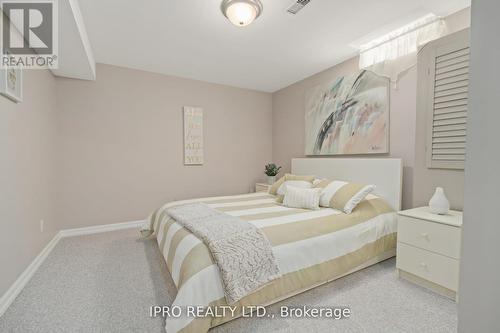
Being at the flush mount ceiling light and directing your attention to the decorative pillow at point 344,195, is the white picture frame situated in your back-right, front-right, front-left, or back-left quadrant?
back-left

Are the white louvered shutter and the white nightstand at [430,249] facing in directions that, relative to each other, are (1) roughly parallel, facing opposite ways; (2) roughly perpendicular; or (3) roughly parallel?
roughly parallel

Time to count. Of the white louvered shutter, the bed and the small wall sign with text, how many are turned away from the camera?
0

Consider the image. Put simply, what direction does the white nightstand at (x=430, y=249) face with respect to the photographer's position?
facing the viewer and to the left of the viewer

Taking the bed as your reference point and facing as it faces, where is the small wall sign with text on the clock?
The small wall sign with text is roughly at 3 o'clock from the bed.

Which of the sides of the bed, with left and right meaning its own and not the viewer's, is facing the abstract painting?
back

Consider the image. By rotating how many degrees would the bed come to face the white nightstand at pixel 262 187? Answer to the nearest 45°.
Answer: approximately 135° to its right

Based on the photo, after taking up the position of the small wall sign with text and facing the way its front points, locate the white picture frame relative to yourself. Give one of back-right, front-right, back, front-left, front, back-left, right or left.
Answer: front-right

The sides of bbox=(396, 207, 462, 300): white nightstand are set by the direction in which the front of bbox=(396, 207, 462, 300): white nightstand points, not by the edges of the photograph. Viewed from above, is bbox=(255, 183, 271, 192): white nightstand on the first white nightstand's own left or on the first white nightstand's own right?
on the first white nightstand's own right

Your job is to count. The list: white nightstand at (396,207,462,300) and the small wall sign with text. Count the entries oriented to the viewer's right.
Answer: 0

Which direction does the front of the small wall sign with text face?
toward the camera

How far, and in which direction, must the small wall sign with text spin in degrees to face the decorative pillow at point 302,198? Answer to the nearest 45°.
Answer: approximately 45° to its left

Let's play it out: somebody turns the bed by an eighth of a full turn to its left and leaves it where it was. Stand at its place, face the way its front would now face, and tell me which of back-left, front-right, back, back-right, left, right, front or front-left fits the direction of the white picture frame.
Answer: right

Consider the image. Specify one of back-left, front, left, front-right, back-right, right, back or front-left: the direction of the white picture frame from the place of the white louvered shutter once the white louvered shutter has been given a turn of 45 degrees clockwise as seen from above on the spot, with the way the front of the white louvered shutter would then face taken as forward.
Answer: front-left
